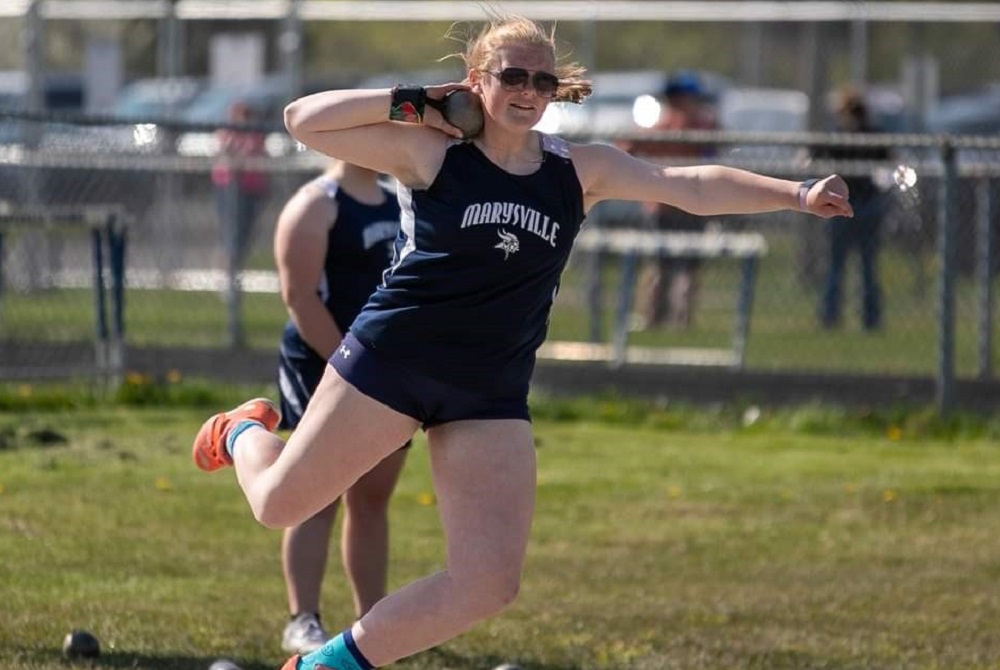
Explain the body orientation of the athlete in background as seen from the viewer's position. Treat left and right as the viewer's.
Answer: facing the viewer and to the right of the viewer

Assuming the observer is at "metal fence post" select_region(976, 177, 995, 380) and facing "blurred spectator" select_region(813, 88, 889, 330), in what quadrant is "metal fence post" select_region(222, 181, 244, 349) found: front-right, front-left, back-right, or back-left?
front-left

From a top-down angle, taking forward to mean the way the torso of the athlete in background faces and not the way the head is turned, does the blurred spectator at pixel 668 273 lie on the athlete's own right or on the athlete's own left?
on the athlete's own left

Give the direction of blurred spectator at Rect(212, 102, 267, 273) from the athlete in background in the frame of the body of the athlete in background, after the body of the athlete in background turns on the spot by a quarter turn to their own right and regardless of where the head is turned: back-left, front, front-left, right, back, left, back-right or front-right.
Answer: back-right

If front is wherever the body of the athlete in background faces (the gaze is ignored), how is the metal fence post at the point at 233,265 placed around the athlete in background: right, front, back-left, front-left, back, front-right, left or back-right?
back-left

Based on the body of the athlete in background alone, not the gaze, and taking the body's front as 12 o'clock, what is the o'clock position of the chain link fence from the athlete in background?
The chain link fence is roughly at 8 o'clock from the athlete in background.
